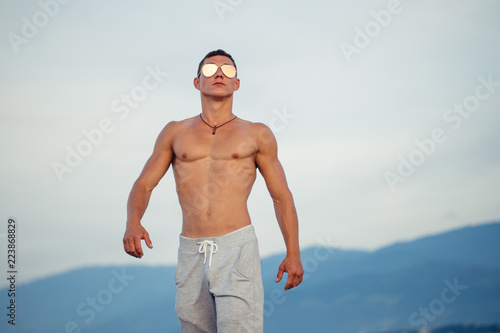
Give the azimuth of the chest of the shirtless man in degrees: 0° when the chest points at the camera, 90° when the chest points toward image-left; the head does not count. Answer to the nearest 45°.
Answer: approximately 0°
